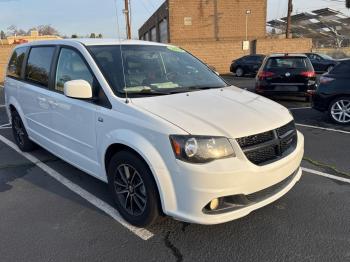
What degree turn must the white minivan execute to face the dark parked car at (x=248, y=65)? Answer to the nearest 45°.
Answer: approximately 135° to its left

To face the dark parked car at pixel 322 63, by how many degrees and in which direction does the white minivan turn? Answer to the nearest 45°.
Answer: approximately 90° to its left

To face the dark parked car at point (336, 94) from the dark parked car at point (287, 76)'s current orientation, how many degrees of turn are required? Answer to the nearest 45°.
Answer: approximately 135° to its right

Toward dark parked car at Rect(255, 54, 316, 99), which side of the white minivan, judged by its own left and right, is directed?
left

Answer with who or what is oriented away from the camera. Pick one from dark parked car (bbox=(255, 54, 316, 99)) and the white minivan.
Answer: the dark parked car

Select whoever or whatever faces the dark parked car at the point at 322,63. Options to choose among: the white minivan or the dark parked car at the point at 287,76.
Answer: the dark parked car at the point at 287,76

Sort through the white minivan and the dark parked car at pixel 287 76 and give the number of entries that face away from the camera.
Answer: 1

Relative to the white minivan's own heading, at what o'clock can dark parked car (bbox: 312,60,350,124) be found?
The dark parked car is roughly at 9 o'clock from the white minivan.

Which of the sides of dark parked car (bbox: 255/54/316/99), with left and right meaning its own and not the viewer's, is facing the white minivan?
back

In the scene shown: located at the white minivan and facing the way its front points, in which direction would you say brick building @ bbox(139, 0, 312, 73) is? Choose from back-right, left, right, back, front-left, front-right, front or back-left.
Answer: back-left

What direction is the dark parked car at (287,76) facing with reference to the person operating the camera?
facing away from the viewer
